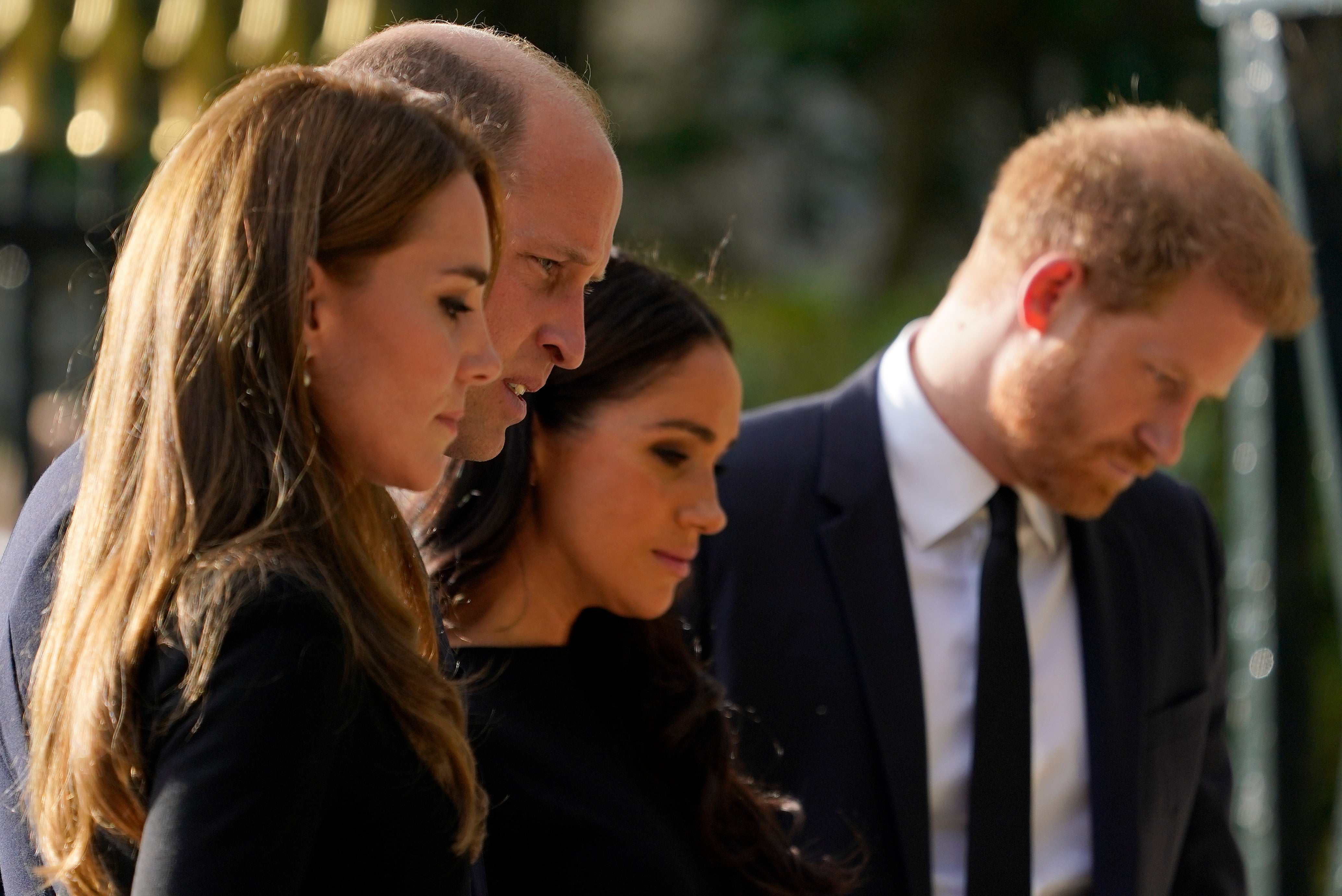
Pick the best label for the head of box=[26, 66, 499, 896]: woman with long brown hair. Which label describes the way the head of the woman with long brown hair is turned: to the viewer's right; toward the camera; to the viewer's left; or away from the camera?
to the viewer's right

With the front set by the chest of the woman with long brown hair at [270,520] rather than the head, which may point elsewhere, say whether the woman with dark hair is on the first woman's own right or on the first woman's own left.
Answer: on the first woman's own left

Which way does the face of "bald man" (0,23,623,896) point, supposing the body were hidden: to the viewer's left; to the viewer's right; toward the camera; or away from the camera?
to the viewer's right

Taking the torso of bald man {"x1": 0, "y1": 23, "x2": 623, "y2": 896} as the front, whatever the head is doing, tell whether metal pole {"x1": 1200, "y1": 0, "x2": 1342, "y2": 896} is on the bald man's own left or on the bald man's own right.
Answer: on the bald man's own left

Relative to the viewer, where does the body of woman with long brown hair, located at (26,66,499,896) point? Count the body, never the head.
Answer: to the viewer's right

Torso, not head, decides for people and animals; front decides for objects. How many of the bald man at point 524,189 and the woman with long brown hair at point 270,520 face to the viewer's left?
0

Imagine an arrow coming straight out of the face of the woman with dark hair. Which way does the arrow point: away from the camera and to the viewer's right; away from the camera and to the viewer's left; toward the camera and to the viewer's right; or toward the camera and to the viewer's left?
toward the camera and to the viewer's right

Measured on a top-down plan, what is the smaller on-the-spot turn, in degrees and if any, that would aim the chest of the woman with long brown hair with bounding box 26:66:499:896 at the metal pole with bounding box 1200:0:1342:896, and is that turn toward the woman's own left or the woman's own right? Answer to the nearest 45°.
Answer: approximately 45° to the woman's own left

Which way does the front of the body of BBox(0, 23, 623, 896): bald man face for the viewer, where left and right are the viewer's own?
facing the viewer and to the right of the viewer
